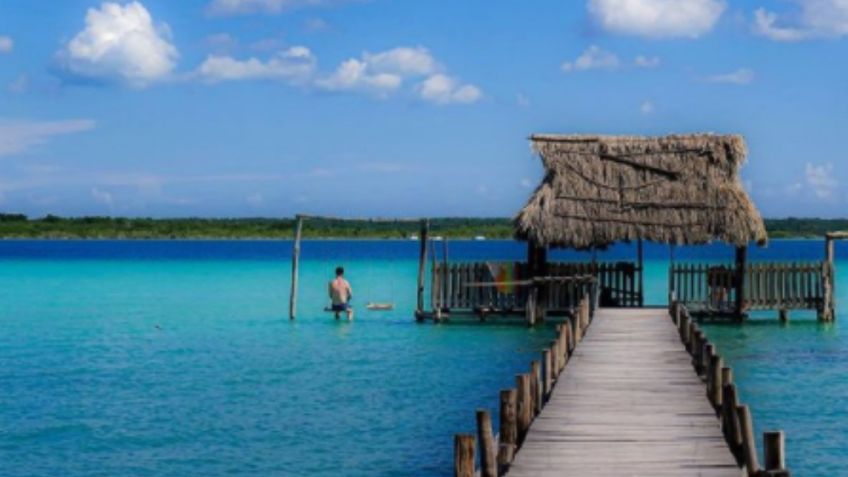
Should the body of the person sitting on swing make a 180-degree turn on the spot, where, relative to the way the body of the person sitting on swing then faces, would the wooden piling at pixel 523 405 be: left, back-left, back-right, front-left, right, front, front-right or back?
front

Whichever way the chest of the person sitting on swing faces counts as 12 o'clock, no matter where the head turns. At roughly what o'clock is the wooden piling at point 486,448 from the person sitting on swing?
The wooden piling is roughly at 6 o'clock from the person sitting on swing.

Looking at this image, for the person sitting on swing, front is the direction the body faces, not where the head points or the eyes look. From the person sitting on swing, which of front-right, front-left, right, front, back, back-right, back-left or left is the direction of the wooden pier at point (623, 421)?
back

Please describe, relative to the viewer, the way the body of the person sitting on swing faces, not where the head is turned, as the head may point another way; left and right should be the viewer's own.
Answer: facing away from the viewer

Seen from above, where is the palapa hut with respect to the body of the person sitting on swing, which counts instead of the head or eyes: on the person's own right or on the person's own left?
on the person's own right
